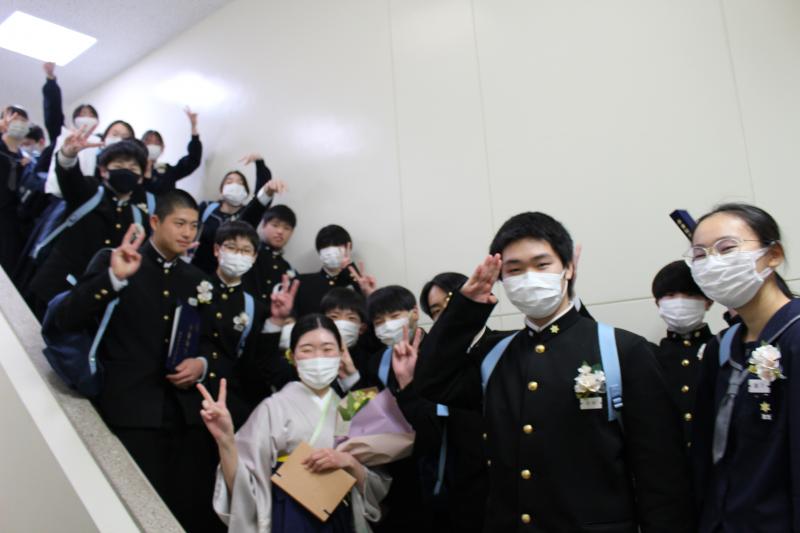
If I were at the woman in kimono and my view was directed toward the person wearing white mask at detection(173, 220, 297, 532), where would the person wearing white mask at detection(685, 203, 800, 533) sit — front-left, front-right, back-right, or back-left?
back-right

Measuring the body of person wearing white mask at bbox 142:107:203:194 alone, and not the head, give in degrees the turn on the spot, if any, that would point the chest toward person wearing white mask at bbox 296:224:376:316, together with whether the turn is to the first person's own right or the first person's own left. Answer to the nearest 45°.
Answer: approximately 45° to the first person's own left

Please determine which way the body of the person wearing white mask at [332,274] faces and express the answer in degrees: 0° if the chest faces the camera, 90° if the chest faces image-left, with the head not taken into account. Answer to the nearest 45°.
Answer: approximately 0°

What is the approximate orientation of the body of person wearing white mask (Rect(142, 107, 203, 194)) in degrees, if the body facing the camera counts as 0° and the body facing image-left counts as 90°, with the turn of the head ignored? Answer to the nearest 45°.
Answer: approximately 0°

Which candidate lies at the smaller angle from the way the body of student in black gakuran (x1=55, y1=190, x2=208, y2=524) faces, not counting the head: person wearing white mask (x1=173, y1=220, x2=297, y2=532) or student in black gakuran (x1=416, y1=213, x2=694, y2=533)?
the student in black gakuran

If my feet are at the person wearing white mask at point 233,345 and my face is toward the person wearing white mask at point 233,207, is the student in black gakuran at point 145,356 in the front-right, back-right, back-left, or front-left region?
back-left
